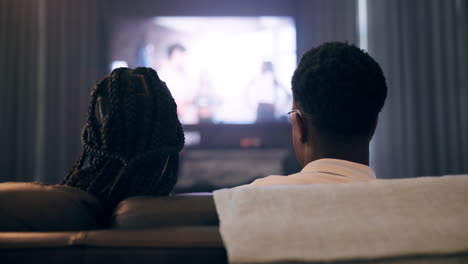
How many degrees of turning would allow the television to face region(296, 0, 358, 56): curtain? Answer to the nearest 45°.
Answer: approximately 90° to its left

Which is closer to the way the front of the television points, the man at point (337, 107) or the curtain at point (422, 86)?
the man

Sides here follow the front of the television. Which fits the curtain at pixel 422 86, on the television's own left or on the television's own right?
on the television's own left

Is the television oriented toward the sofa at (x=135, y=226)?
yes

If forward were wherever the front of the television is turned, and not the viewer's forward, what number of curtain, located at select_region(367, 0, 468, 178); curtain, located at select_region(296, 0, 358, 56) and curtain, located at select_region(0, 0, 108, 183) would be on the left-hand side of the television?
2

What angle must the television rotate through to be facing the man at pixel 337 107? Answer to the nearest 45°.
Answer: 0° — it already faces them

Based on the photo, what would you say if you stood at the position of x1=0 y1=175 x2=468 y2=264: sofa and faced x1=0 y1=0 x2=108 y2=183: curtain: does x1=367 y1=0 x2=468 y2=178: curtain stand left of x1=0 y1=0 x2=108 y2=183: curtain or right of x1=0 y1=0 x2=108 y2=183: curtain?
right

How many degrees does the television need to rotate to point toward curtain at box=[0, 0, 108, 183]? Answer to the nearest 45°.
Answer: approximately 90° to its right

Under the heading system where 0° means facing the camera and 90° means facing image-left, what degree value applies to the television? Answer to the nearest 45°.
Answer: approximately 0°

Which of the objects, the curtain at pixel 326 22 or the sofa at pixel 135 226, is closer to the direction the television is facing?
the sofa
